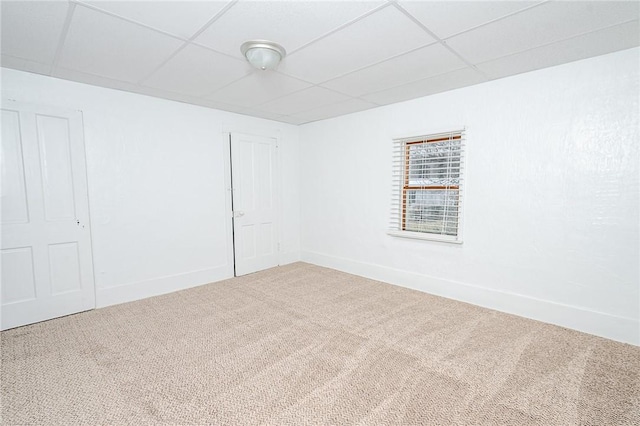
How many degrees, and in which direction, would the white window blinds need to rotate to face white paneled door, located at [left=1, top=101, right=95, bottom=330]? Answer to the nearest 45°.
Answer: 0° — it already faces it

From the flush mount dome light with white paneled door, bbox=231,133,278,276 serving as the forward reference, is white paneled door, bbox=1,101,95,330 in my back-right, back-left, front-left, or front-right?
front-left

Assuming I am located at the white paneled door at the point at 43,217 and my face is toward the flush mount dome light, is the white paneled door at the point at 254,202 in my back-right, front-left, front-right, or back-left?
front-left

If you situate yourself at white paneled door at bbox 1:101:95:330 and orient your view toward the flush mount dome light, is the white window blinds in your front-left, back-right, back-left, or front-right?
front-left

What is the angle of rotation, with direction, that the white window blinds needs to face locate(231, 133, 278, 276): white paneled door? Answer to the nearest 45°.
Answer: approximately 45° to its right

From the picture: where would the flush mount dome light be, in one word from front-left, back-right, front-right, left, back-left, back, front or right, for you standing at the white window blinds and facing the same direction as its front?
front

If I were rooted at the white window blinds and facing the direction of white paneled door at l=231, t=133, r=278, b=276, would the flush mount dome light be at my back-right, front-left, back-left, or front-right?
front-left

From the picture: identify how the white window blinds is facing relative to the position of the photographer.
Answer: facing the viewer and to the left of the viewer

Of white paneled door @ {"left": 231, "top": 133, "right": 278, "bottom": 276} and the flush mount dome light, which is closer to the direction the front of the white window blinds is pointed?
the flush mount dome light

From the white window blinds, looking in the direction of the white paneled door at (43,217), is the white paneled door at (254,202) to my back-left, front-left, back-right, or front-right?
front-right
